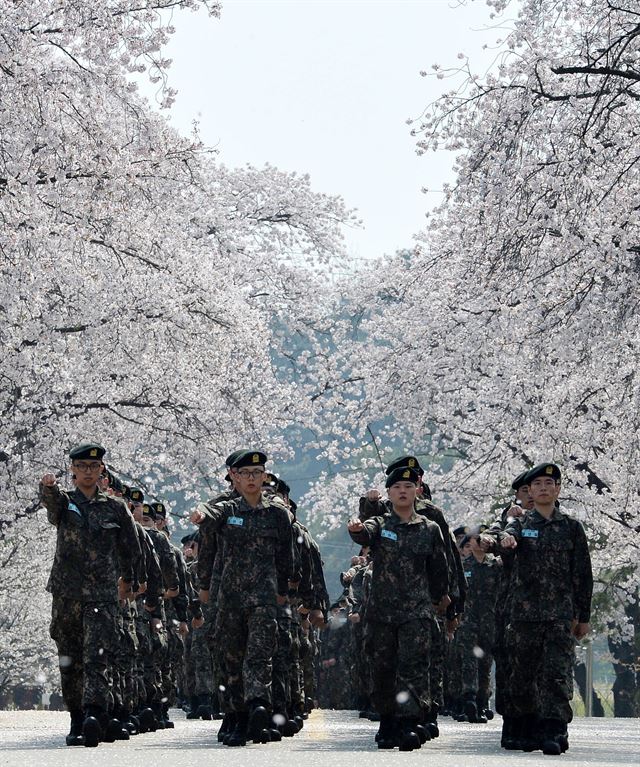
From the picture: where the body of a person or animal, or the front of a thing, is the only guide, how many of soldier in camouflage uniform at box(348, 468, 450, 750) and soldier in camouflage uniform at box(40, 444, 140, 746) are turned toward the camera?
2

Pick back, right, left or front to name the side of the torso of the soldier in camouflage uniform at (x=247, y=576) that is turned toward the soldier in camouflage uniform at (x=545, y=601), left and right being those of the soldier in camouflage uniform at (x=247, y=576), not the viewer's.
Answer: left

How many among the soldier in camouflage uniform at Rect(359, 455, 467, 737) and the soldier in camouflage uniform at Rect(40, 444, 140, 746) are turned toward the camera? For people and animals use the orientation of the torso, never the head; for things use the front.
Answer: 2

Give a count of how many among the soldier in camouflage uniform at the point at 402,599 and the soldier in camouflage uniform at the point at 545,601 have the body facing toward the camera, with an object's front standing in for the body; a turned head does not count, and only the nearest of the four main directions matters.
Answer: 2

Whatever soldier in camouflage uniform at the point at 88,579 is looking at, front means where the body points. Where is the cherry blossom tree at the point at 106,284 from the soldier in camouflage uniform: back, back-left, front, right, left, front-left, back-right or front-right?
back

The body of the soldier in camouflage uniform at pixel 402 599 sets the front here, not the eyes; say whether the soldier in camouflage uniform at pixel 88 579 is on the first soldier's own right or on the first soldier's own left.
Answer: on the first soldier's own right

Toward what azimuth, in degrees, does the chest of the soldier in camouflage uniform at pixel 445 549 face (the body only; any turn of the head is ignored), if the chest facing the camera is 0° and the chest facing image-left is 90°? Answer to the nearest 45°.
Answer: approximately 0°

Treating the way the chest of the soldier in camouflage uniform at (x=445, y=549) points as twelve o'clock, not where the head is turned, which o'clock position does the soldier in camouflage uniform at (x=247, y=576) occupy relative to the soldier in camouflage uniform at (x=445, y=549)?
the soldier in camouflage uniform at (x=247, y=576) is roughly at 3 o'clock from the soldier in camouflage uniform at (x=445, y=549).

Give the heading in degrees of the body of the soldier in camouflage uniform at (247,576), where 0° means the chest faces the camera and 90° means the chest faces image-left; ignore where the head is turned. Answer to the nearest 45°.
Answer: approximately 0°
